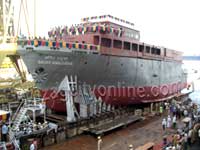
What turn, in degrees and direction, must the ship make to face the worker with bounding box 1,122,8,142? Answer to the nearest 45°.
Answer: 0° — it already faces them

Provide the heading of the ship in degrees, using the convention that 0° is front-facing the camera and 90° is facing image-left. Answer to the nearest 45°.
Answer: approximately 45°
